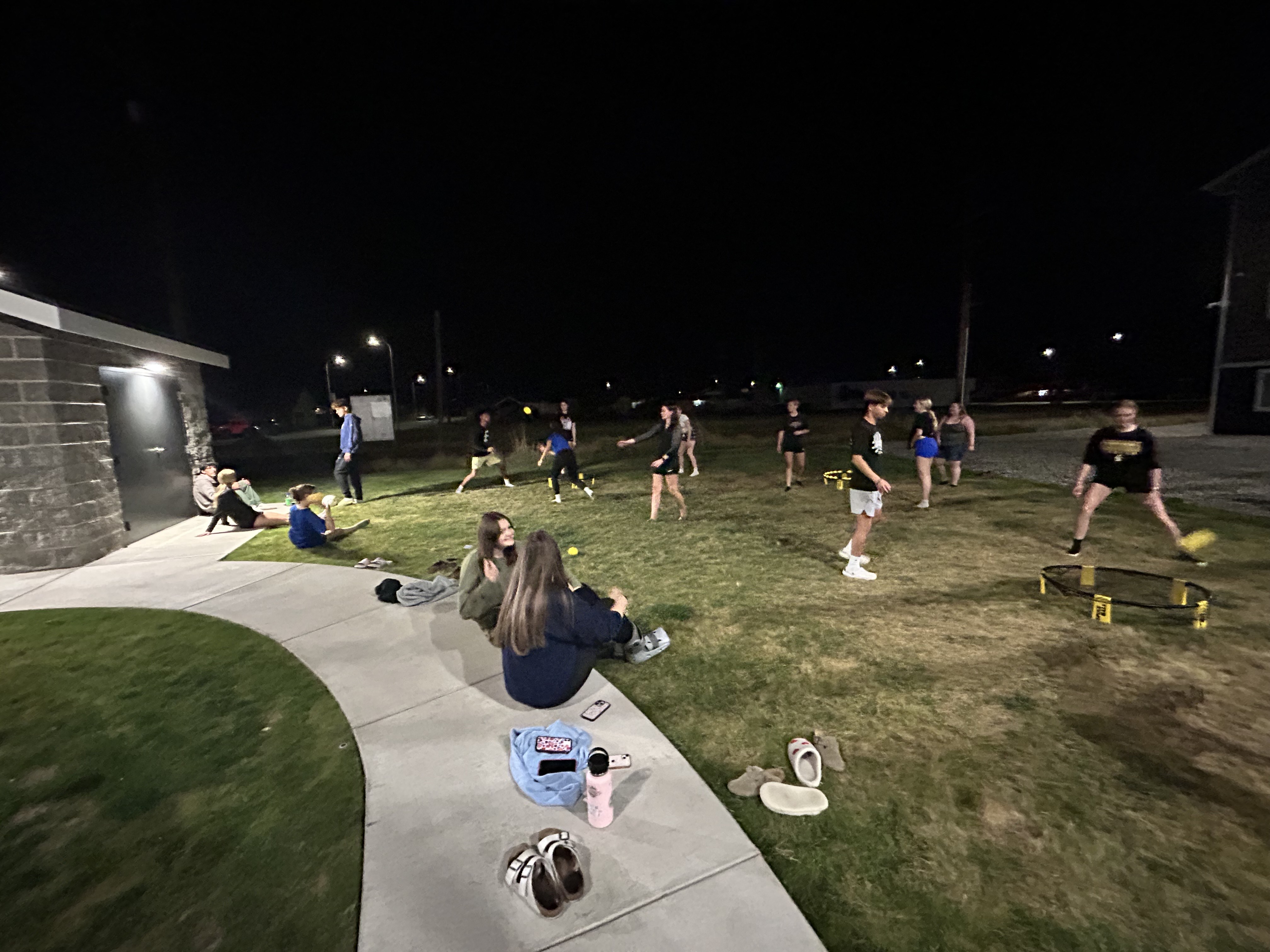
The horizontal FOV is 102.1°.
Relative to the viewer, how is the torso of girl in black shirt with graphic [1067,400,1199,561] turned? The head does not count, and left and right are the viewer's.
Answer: facing the viewer

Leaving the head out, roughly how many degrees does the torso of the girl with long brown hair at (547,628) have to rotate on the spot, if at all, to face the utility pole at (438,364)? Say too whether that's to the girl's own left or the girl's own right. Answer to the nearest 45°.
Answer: approximately 45° to the girl's own left

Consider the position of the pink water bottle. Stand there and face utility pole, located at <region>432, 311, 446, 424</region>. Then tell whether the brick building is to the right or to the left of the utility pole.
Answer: left

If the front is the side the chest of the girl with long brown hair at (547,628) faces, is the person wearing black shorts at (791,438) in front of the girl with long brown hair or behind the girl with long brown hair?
in front

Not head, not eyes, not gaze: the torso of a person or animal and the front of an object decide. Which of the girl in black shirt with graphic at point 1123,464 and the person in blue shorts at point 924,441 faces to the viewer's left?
the person in blue shorts

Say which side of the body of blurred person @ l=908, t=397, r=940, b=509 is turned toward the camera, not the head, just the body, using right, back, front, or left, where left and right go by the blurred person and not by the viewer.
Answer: left

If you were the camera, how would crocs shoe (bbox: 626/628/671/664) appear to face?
facing away from the viewer and to the right of the viewer

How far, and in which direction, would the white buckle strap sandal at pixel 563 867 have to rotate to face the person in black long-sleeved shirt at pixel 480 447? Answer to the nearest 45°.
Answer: approximately 45° to its right

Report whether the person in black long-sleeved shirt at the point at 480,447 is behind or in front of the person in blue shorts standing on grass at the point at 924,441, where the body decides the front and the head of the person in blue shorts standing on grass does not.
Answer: in front

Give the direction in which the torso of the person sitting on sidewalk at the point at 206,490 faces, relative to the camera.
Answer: to the viewer's right

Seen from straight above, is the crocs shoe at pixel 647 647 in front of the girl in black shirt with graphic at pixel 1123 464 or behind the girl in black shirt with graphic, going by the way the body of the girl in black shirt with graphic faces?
in front
